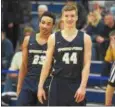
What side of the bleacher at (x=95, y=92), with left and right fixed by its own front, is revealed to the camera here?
front

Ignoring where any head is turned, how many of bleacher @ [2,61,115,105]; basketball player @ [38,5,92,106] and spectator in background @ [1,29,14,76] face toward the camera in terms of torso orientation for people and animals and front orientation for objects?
3

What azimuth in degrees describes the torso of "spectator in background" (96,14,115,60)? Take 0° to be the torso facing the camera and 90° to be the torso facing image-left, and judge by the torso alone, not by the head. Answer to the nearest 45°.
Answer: approximately 45°

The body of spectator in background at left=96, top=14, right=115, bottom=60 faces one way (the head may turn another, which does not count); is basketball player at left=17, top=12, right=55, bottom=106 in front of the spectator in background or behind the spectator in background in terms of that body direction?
in front

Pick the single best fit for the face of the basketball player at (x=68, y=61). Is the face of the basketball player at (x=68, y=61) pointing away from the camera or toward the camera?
toward the camera
